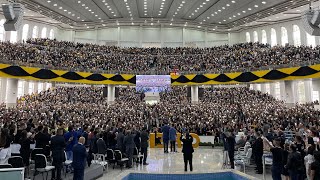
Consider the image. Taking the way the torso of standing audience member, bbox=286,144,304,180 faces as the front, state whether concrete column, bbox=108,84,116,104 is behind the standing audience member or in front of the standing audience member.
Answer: in front

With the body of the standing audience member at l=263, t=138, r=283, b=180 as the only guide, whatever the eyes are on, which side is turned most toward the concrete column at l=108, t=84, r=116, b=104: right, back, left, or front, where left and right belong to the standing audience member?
front

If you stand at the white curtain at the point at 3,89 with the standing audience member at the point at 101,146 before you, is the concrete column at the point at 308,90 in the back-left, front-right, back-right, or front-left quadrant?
front-left

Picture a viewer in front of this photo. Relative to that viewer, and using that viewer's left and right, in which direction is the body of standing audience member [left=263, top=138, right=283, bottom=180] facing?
facing away from the viewer and to the left of the viewer

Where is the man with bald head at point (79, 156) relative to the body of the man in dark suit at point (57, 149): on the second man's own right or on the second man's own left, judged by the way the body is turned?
on the second man's own right

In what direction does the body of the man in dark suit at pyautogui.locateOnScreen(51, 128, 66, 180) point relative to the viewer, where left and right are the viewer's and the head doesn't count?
facing away from the viewer and to the right of the viewer

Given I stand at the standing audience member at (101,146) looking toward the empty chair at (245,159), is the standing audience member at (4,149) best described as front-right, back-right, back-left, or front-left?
back-right

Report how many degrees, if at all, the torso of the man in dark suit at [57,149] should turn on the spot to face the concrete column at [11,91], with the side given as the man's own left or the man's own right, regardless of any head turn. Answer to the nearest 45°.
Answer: approximately 45° to the man's own left

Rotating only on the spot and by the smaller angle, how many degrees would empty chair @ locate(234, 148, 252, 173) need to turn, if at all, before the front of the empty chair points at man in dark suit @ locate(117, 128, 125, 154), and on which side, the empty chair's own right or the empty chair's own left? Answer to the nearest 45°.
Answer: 0° — it already faces them

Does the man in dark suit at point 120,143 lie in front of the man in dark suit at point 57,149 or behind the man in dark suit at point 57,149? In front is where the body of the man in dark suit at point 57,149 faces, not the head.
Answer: in front

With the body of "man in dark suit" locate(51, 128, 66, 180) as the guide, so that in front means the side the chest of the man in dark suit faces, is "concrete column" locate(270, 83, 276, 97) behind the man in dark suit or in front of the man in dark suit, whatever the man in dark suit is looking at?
in front

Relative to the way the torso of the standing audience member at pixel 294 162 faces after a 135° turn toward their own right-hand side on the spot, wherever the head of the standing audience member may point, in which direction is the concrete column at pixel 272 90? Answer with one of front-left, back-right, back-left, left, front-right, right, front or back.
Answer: left

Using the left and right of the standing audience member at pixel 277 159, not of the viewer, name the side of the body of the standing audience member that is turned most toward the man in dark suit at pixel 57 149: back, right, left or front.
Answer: left

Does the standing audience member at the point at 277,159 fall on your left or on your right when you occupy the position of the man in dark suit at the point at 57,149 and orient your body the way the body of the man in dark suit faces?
on your right

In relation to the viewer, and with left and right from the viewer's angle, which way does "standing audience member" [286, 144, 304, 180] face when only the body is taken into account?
facing away from the viewer and to the left of the viewer
